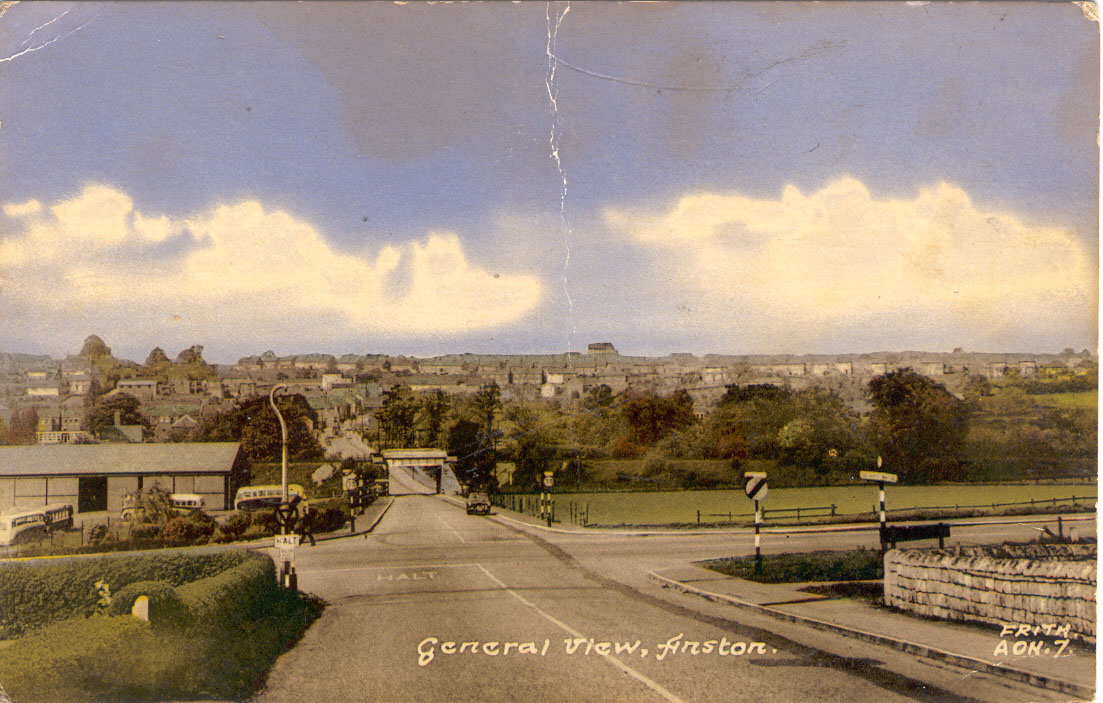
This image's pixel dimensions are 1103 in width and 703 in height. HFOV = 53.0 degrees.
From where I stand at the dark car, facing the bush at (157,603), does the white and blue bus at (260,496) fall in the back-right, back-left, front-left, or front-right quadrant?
front-right

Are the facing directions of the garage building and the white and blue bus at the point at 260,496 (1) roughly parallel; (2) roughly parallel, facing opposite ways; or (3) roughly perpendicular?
roughly perpendicular

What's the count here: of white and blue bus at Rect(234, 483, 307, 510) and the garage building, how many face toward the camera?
1

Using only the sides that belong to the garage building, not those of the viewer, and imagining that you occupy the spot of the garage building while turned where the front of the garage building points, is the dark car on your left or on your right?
on your left

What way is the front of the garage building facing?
toward the camera

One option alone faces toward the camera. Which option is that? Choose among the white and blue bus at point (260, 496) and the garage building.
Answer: the garage building

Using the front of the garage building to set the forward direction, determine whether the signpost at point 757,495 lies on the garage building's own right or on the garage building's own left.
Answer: on the garage building's own left
